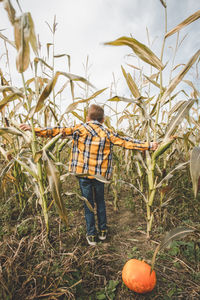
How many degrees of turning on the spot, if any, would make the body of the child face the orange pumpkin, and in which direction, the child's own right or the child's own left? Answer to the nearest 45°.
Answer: approximately 180°

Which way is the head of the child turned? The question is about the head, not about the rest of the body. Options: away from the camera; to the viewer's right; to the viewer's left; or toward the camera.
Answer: away from the camera

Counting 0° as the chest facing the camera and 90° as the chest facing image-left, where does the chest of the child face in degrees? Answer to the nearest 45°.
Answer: approximately 180°
